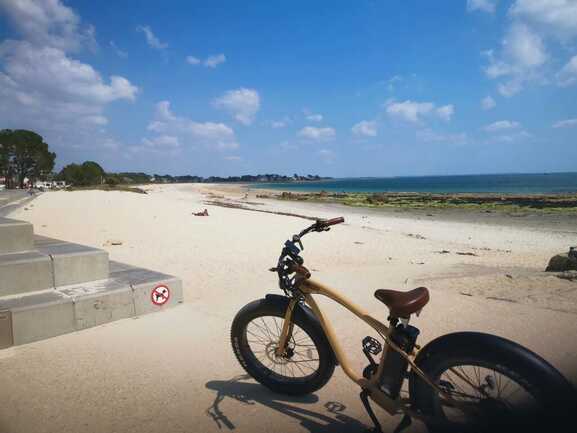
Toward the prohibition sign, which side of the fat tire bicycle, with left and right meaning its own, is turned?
front

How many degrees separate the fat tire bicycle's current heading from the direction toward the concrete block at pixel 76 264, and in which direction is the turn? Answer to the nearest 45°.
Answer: approximately 45° to its left

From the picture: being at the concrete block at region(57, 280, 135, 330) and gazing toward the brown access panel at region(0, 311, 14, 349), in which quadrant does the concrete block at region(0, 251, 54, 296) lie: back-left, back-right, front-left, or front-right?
front-right

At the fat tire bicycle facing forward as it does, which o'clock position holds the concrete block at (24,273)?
The concrete block is roughly at 11 o'clock from the fat tire bicycle.

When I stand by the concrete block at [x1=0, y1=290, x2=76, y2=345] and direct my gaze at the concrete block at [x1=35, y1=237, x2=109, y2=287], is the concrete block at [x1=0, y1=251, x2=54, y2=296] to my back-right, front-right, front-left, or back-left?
front-left

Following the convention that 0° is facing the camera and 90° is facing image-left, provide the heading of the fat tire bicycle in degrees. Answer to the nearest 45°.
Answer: approximately 135°

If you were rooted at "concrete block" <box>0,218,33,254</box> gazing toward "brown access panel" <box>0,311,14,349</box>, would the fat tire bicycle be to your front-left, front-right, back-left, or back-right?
front-left

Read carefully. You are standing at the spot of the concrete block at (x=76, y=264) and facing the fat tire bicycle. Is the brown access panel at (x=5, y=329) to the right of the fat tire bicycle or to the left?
right

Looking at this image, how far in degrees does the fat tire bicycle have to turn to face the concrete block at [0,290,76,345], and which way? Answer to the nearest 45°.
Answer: approximately 45° to its left

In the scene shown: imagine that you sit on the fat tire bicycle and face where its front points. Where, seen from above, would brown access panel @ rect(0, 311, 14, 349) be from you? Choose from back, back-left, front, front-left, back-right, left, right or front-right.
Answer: front-left

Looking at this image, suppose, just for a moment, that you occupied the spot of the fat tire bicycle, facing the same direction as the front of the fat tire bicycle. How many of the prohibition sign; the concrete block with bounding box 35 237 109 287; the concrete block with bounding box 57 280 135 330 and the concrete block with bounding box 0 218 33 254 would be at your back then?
0
